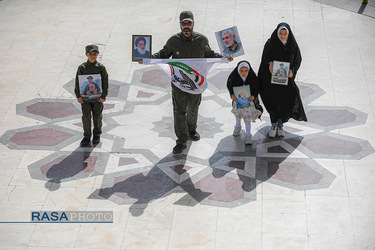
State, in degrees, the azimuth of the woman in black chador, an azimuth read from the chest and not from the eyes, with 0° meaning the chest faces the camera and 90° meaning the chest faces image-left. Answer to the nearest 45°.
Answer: approximately 0°

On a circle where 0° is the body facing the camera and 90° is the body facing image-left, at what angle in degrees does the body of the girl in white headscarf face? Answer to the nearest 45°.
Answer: approximately 0°

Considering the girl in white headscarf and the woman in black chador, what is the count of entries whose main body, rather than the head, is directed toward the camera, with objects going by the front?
2

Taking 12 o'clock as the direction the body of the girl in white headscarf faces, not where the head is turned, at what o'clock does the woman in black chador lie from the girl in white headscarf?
The woman in black chador is roughly at 8 o'clock from the girl in white headscarf.

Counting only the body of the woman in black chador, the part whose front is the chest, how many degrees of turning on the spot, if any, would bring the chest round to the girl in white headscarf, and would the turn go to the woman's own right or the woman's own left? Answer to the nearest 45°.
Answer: approximately 45° to the woman's own right
